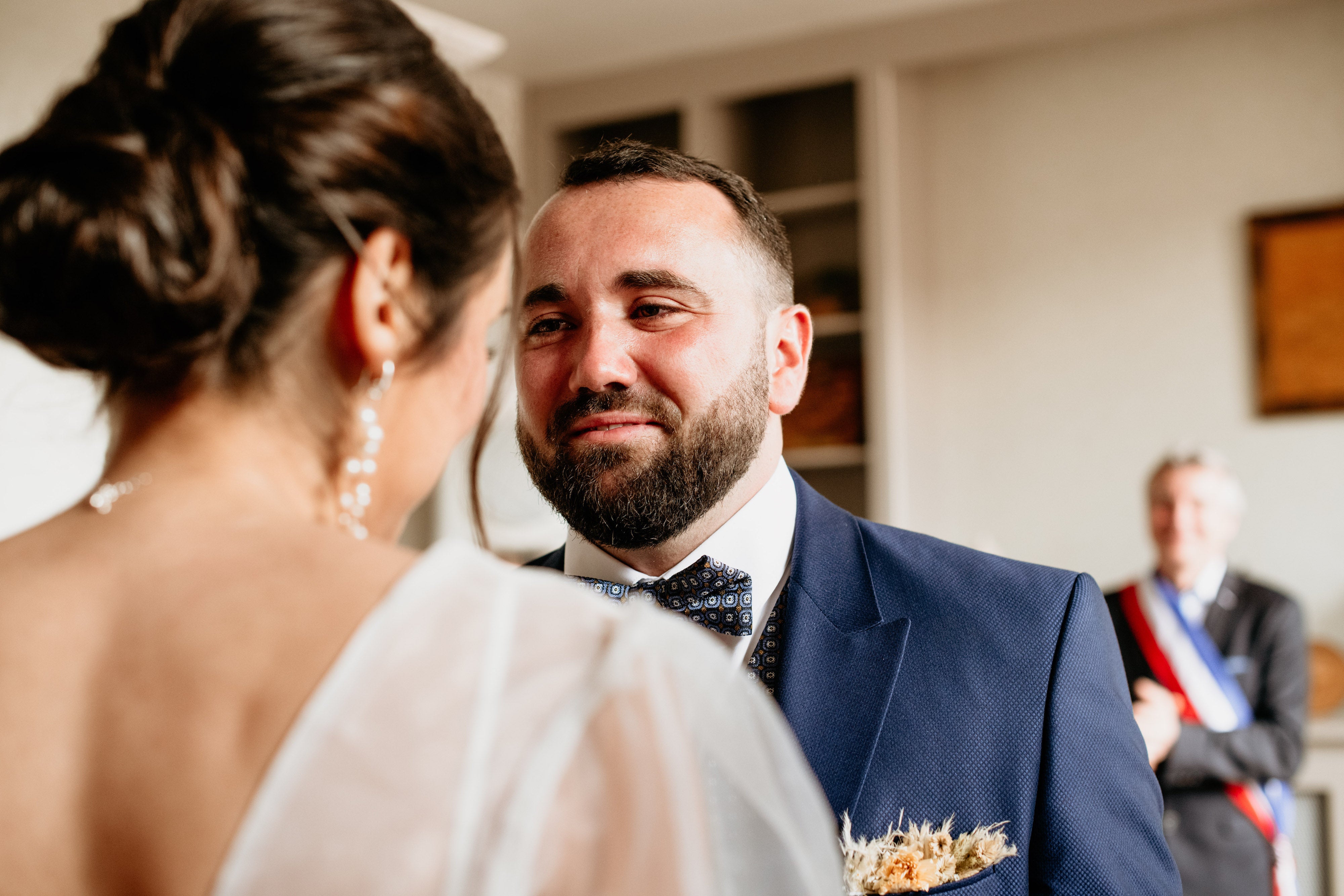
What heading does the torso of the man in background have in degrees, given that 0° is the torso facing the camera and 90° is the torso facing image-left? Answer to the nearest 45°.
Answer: approximately 45°

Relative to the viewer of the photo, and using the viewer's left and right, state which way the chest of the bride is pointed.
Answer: facing away from the viewer and to the right of the viewer

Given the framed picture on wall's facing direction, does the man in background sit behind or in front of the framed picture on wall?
in front

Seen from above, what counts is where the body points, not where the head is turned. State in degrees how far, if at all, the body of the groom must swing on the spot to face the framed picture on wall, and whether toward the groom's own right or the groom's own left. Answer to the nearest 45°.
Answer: approximately 180°

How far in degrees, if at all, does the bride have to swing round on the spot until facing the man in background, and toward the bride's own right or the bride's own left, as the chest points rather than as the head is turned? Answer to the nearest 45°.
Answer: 0° — they already face them

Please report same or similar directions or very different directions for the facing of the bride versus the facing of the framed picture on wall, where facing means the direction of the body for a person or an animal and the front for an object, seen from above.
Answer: very different directions

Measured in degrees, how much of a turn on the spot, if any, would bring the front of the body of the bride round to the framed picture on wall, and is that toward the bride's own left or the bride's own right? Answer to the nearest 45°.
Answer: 0° — they already face it

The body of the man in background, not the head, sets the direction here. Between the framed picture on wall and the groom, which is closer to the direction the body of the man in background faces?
the groom

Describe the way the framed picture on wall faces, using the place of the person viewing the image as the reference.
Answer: facing the viewer

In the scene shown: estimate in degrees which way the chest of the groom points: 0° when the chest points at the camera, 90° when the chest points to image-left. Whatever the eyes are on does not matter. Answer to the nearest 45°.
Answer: approximately 45°

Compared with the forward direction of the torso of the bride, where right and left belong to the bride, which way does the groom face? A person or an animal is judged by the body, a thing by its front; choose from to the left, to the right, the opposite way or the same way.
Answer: the opposite way

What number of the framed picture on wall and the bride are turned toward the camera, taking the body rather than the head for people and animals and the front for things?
1

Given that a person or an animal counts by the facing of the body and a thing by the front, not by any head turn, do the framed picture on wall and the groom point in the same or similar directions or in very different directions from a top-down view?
same or similar directions

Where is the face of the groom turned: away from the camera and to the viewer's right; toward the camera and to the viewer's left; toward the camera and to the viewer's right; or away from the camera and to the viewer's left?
toward the camera and to the viewer's left

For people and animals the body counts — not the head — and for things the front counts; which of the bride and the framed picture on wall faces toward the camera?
the framed picture on wall
